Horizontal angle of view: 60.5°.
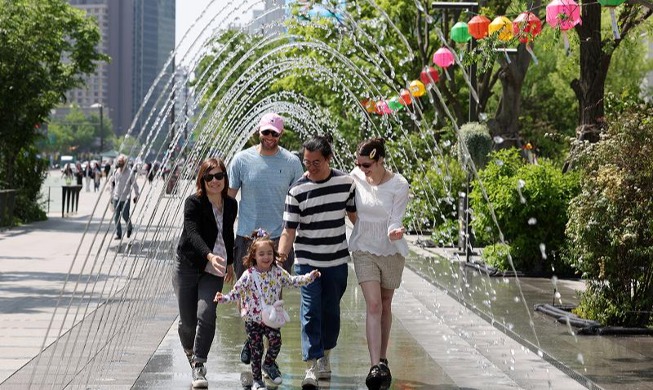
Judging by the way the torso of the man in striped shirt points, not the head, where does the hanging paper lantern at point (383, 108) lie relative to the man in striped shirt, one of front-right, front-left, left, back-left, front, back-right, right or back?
back

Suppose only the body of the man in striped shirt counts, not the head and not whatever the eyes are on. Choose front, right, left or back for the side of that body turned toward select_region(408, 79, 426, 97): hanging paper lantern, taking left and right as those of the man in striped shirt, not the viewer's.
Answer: back

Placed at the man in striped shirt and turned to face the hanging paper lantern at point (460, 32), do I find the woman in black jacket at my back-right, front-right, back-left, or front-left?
back-left

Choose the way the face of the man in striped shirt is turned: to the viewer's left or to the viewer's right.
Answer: to the viewer's left

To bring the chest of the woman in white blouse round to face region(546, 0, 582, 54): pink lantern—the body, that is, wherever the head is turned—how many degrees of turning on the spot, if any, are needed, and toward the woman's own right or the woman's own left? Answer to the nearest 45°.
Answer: approximately 135° to the woman's own left

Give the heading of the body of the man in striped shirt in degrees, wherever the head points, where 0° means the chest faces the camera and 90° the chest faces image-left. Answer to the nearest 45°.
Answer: approximately 0°

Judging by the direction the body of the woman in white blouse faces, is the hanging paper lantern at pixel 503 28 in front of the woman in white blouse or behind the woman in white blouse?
behind

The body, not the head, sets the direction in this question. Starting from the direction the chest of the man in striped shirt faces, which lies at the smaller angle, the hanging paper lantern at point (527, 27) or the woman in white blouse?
the woman in white blouse

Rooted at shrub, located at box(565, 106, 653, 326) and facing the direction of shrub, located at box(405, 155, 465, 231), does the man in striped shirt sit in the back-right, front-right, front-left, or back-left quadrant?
back-left

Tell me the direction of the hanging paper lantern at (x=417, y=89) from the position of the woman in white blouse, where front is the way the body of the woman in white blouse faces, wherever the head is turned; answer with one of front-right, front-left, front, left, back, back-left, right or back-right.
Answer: back
